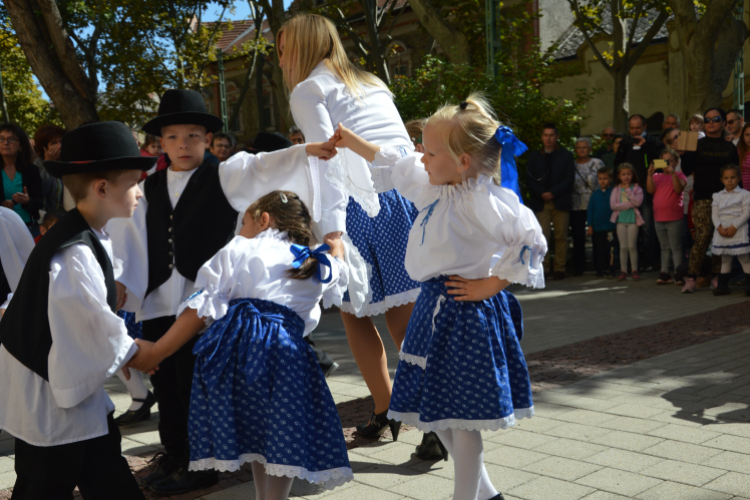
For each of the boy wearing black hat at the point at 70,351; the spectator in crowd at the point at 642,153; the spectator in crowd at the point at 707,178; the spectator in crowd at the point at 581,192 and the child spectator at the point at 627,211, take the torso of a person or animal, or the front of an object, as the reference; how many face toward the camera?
4

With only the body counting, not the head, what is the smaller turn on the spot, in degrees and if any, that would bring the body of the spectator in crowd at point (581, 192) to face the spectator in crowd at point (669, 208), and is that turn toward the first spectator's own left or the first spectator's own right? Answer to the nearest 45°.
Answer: approximately 45° to the first spectator's own left

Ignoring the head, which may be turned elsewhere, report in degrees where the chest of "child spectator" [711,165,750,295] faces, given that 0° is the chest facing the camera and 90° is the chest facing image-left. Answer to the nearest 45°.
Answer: approximately 0°

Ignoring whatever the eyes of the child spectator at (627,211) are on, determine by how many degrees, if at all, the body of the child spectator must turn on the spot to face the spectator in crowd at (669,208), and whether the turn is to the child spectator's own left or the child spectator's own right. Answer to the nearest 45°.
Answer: approximately 45° to the child spectator's own left

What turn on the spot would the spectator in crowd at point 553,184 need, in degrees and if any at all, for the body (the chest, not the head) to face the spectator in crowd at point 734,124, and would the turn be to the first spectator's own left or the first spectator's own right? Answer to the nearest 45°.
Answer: approximately 90° to the first spectator's own left

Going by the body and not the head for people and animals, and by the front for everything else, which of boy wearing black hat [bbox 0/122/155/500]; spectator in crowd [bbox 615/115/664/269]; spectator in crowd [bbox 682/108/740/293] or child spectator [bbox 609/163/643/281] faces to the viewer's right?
the boy wearing black hat

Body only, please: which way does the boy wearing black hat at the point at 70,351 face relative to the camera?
to the viewer's right

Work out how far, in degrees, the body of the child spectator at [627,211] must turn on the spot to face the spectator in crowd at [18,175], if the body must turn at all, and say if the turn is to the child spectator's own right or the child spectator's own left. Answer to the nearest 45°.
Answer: approximately 45° to the child spectator's own right

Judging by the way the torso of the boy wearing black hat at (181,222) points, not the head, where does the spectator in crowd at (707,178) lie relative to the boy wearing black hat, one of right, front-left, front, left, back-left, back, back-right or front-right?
back-left

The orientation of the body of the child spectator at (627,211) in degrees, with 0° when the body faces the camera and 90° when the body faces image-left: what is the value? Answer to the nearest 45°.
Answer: approximately 0°

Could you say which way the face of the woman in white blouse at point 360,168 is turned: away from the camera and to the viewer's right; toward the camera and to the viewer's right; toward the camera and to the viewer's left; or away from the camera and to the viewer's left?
away from the camera and to the viewer's left
